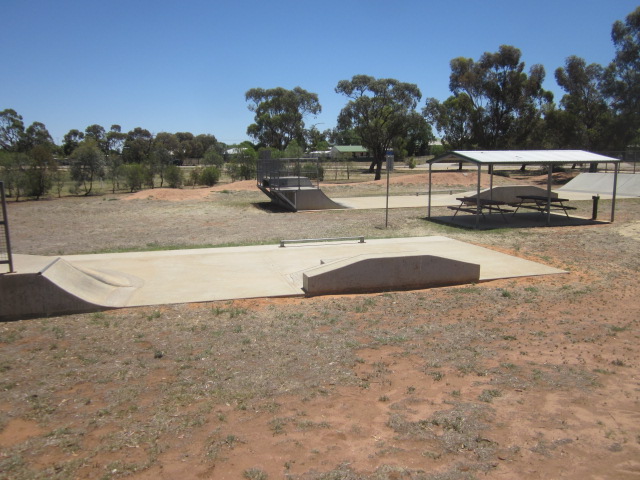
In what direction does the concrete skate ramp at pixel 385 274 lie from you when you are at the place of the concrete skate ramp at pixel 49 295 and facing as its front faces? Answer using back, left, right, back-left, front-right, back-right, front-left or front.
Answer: front

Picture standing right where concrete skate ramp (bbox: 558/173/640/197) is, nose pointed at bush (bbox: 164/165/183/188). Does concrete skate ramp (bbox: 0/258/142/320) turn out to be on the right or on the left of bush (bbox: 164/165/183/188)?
left

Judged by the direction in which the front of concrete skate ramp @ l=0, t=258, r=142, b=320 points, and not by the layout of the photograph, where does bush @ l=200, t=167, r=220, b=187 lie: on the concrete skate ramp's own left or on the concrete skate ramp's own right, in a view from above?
on the concrete skate ramp's own left

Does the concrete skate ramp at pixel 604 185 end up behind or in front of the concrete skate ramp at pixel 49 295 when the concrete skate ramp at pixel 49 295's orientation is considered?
in front

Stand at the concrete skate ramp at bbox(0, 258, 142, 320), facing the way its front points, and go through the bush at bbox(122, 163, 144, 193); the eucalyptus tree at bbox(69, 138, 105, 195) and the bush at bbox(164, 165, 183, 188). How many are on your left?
3

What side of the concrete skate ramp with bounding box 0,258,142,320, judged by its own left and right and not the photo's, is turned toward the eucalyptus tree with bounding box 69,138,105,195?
left

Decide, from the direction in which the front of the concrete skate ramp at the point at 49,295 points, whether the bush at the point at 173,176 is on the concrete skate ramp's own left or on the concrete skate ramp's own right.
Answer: on the concrete skate ramp's own left

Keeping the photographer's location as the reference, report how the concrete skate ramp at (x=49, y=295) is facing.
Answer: facing to the right of the viewer

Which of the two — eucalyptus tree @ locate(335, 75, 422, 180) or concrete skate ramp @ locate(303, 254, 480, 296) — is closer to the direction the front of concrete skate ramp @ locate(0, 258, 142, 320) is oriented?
the concrete skate ramp

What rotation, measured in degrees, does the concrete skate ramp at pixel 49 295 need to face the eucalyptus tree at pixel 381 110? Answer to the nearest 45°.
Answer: approximately 45° to its left

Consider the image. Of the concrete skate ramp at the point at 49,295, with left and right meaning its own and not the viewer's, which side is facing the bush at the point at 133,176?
left

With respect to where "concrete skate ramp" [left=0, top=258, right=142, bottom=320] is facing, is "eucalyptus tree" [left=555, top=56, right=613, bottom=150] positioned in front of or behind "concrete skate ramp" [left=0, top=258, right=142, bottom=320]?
in front

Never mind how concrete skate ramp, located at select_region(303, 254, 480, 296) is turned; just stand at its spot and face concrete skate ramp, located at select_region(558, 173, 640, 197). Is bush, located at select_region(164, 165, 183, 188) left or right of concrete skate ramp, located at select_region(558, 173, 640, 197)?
left
